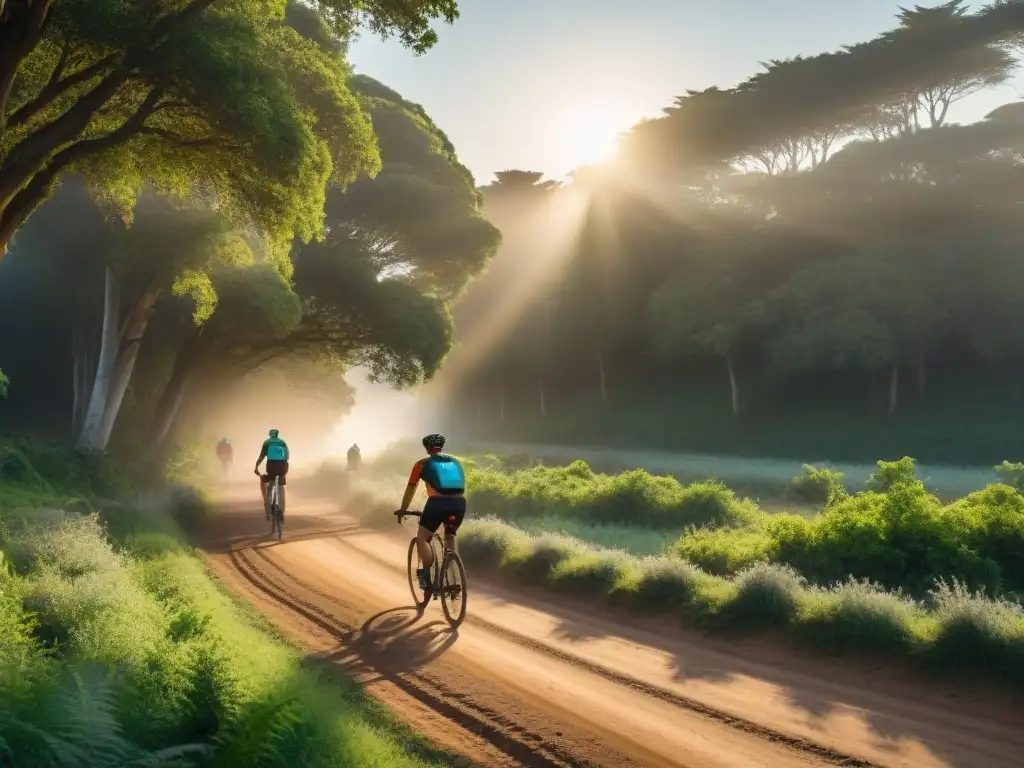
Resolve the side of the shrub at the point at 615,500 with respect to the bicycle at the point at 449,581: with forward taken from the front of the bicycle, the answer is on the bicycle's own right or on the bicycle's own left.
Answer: on the bicycle's own right

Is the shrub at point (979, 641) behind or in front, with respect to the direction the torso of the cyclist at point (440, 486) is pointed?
behind

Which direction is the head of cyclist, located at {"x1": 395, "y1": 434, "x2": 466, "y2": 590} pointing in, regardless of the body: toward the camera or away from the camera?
away from the camera

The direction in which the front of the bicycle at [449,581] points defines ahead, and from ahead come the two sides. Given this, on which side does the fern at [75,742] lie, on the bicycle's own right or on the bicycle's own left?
on the bicycle's own left

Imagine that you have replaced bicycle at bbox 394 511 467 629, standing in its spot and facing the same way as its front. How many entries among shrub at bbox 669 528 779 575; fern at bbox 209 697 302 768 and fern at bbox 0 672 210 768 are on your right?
1

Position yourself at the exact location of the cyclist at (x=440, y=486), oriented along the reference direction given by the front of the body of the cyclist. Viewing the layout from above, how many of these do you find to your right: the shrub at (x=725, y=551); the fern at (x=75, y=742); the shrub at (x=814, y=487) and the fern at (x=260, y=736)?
2

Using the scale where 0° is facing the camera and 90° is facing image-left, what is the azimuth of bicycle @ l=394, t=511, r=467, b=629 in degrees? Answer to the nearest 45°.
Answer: approximately 135°

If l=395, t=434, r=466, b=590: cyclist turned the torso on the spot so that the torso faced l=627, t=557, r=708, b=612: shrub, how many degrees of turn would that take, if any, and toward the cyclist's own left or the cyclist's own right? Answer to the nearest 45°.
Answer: approximately 135° to the cyclist's own right

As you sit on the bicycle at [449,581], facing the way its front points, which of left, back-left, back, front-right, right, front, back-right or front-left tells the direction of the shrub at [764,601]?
back-right

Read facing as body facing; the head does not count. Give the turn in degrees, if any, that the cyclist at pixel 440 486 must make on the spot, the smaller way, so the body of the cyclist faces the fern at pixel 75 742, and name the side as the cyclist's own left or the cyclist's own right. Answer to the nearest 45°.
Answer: approximately 135° to the cyclist's own left

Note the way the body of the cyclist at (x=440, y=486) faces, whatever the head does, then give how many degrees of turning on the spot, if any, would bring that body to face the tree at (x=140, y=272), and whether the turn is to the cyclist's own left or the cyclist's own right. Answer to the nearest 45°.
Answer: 0° — they already face it

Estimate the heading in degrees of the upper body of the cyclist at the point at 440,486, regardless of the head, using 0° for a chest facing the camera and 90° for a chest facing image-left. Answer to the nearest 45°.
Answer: approximately 135°
